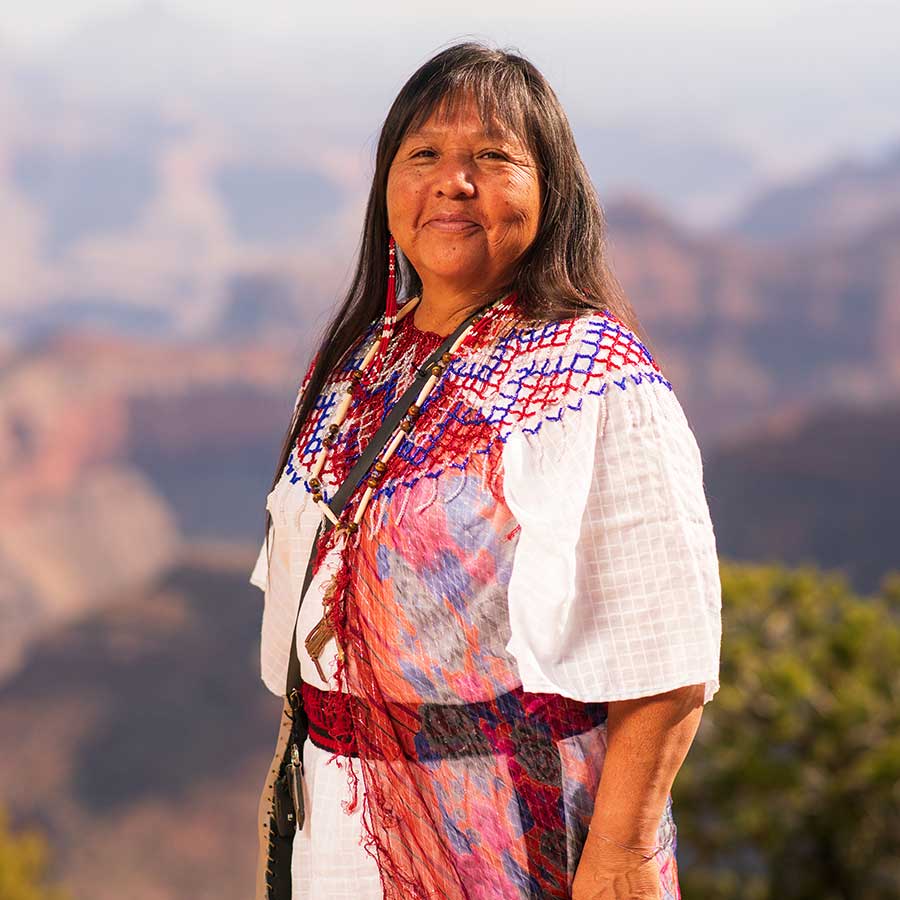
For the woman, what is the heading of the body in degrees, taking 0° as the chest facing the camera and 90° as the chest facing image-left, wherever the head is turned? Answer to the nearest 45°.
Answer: approximately 45°
